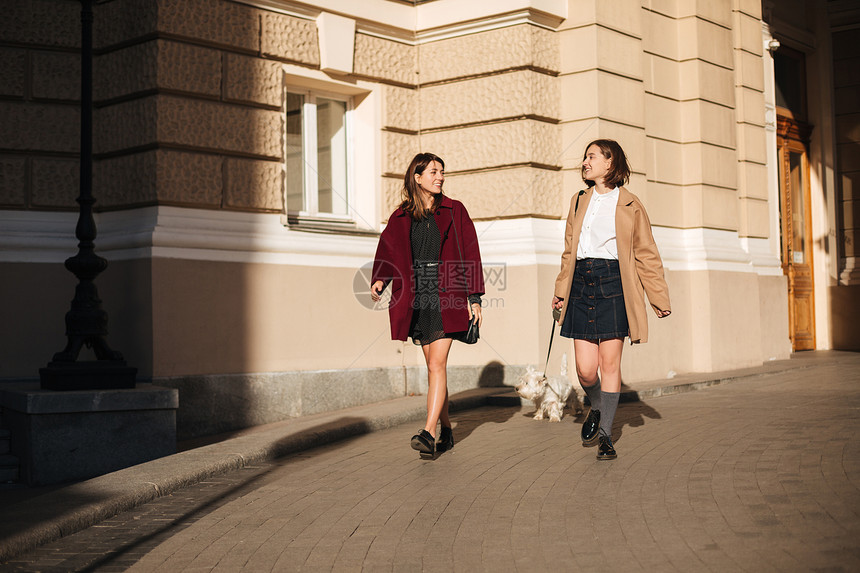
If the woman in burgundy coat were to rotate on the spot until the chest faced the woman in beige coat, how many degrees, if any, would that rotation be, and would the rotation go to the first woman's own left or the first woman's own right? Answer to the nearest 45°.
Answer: approximately 90° to the first woman's own left

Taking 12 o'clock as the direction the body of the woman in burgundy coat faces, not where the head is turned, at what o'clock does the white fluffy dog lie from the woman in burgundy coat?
The white fluffy dog is roughly at 7 o'clock from the woman in burgundy coat.

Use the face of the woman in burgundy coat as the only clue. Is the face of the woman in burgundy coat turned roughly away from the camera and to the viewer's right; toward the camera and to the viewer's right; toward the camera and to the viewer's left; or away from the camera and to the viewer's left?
toward the camera and to the viewer's right

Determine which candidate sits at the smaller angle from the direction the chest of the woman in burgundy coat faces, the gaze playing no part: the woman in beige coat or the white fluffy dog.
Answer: the woman in beige coat

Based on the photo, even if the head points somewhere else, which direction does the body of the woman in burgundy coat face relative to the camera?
toward the camera

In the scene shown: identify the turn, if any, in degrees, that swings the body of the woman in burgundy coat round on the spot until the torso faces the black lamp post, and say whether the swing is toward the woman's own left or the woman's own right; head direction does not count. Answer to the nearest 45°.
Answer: approximately 90° to the woman's own right

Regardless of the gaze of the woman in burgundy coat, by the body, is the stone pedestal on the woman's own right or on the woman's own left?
on the woman's own right
